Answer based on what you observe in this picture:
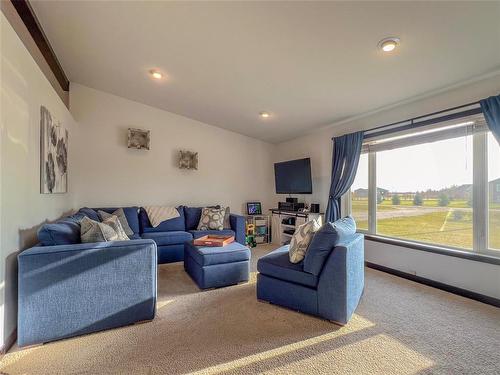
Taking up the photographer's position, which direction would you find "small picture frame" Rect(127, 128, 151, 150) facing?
facing the viewer

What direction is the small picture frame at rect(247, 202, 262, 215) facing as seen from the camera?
toward the camera

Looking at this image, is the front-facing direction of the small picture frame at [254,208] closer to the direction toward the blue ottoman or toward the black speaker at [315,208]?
the blue ottoman

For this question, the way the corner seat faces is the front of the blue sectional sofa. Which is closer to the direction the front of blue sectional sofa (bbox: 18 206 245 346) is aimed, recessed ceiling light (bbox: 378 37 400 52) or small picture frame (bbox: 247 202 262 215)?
the recessed ceiling light

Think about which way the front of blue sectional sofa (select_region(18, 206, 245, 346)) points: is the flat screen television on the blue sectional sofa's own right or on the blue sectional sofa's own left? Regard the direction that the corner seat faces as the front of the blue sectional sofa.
on the blue sectional sofa's own left

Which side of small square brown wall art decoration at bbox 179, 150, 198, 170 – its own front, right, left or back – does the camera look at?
front

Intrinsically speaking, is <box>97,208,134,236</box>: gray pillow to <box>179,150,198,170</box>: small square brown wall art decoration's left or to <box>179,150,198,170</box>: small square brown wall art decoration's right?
on its right

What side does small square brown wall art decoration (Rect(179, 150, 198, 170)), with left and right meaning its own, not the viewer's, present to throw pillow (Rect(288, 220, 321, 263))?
front

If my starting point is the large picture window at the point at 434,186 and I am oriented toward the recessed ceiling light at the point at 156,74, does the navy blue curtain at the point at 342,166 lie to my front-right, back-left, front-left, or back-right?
front-right

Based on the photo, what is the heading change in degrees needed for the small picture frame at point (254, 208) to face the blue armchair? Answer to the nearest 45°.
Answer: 0° — it already faces it

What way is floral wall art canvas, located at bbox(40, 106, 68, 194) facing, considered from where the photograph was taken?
facing the viewer and to the right of the viewer

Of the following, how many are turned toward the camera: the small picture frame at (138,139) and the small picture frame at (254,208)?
2

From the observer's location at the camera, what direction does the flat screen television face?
facing the viewer and to the left of the viewer

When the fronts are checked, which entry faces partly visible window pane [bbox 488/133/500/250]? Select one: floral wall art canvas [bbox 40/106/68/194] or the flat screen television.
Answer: the floral wall art canvas

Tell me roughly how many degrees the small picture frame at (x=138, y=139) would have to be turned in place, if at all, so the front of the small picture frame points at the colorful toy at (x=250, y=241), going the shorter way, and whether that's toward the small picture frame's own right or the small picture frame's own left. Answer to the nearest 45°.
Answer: approximately 90° to the small picture frame's own left
